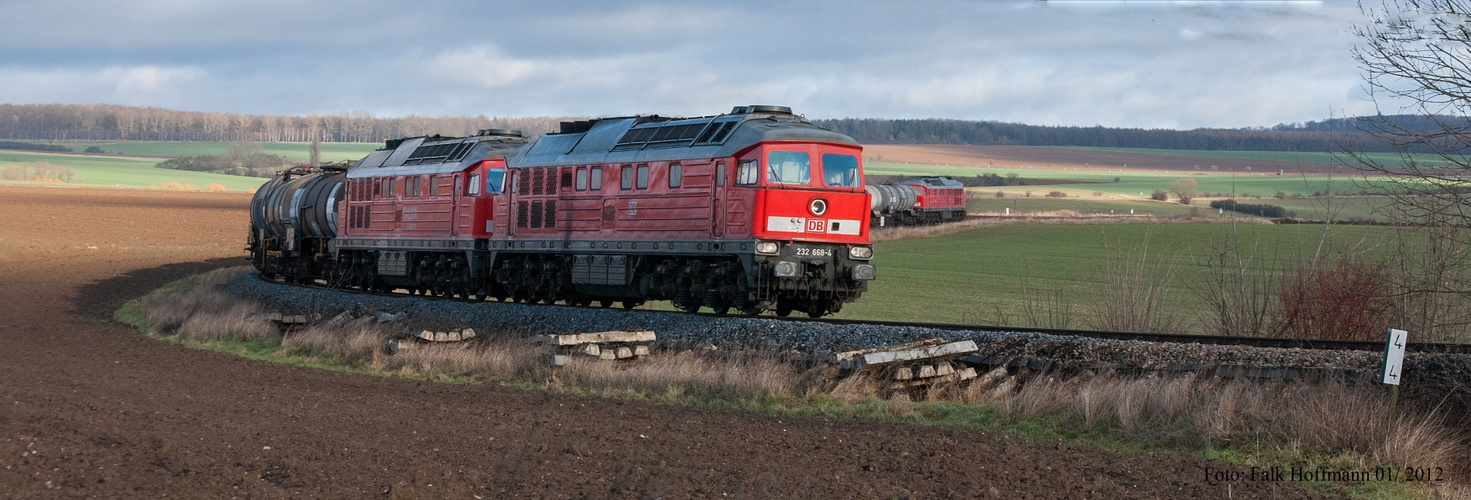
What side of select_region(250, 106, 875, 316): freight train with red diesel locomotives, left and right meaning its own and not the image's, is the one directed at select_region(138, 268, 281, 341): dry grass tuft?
back

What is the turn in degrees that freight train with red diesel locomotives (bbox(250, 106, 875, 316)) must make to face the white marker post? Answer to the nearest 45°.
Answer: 0° — it already faces it

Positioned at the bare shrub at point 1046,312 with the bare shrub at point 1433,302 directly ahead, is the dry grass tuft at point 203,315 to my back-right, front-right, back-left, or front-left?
back-right

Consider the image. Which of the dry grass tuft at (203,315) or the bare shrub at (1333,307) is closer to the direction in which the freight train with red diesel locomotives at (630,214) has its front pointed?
the bare shrub

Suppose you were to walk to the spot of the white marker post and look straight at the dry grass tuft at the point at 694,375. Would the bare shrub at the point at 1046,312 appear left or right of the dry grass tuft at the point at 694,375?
right

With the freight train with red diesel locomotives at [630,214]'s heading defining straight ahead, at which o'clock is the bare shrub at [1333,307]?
The bare shrub is roughly at 11 o'clock from the freight train with red diesel locomotives.

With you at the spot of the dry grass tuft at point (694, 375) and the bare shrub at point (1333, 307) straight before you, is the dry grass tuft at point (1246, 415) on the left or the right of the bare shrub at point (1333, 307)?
right

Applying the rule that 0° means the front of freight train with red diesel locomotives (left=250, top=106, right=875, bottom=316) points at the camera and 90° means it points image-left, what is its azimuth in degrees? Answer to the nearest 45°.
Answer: approximately 315°

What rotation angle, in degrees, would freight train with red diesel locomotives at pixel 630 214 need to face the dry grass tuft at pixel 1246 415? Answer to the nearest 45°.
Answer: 0° — it already faces it

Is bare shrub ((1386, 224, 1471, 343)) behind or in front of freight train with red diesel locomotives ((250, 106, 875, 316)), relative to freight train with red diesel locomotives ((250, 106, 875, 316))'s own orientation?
in front

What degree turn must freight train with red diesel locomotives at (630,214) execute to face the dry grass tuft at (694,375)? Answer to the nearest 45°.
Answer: approximately 45° to its right
